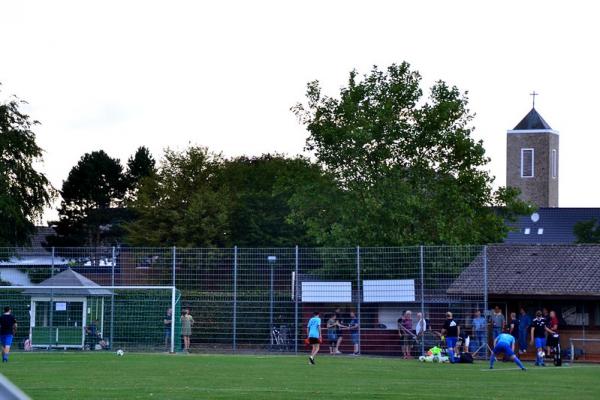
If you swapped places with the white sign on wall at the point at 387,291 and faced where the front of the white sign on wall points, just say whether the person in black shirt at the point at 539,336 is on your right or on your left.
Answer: on your left

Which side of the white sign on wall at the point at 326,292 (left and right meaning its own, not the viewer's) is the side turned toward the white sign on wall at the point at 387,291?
left

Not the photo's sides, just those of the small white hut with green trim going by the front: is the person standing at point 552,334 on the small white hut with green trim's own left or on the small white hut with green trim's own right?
on the small white hut with green trim's own left

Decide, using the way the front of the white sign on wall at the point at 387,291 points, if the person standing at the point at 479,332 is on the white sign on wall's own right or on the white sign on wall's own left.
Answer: on the white sign on wall's own left

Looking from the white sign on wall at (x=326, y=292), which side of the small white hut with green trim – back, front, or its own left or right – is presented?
left

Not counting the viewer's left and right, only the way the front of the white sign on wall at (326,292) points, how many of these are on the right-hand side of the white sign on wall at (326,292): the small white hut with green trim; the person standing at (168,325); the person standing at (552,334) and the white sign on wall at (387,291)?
2

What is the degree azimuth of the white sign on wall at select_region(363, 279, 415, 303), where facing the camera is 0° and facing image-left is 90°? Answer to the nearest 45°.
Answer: approximately 0°

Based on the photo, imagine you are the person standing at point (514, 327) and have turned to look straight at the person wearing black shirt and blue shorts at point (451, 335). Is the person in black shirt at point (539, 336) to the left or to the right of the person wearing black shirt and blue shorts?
left

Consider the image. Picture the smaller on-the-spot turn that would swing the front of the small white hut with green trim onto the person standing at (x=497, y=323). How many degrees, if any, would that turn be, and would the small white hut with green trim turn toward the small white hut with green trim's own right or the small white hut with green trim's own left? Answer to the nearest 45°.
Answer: approximately 90° to the small white hut with green trim's own left

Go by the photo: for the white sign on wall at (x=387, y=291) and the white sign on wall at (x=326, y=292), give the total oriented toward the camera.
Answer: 2
